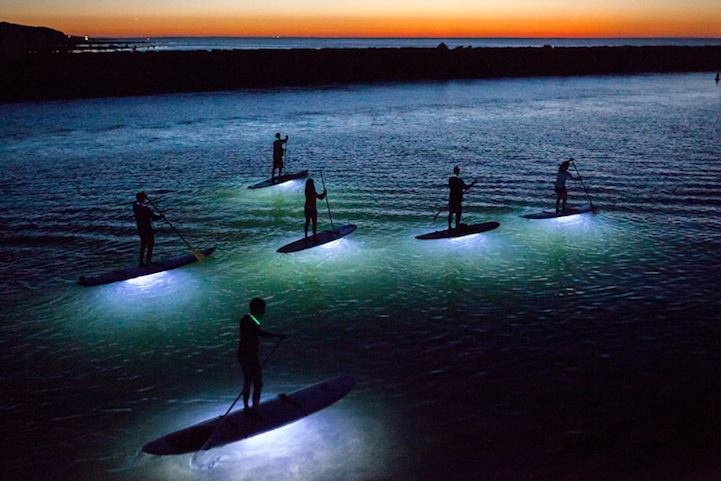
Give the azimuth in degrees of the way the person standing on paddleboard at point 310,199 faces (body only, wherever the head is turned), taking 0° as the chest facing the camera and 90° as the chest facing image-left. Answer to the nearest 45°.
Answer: approximately 270°

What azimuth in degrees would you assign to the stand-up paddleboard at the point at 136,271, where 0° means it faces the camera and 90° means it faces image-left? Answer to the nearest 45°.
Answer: approximately 270°

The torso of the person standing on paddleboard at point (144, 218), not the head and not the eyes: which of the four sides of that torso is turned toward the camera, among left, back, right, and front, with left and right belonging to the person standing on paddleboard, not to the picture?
right

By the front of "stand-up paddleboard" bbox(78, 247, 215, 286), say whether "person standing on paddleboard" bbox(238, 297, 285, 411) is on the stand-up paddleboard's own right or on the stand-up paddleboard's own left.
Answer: on the stand-up paddleboard's own right

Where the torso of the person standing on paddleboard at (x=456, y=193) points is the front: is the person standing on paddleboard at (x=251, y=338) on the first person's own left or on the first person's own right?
on the first person's own right
